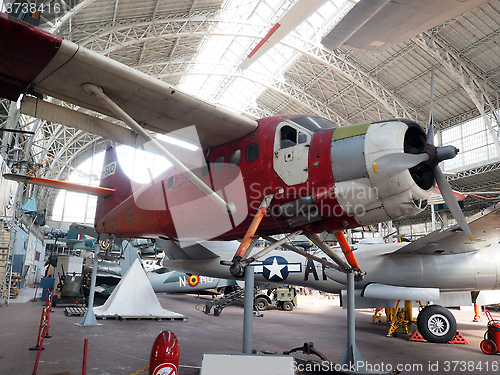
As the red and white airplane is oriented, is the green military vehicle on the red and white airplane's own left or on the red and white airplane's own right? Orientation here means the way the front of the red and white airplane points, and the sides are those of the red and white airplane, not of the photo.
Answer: on the red and white airplane's own left

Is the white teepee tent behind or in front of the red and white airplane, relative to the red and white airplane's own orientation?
behind

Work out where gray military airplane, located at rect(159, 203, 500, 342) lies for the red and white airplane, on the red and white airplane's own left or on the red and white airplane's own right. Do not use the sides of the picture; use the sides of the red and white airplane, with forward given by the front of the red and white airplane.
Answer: on the red and white airplane's own left

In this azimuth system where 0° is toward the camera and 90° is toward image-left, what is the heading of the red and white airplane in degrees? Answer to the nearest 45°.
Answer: approximately 315°
